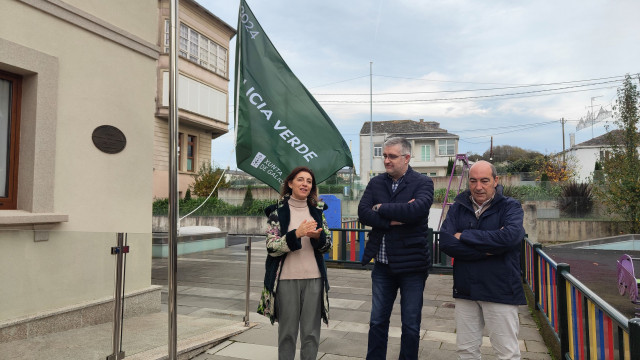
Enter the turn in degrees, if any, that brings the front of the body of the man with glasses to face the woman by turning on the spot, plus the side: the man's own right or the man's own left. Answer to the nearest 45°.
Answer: approximately 45° to the man's own right

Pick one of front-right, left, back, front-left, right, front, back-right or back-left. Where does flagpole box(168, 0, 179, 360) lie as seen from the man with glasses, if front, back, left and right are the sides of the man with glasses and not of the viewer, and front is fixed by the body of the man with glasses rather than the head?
front

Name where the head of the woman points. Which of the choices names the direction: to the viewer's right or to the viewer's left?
to the viewer's right

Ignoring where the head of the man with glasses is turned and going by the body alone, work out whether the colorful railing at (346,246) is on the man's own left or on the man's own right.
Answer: on the man's own right

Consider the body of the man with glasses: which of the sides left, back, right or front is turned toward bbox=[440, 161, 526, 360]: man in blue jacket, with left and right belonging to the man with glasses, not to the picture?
left

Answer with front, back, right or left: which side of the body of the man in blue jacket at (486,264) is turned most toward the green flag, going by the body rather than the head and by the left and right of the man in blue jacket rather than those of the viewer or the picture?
right

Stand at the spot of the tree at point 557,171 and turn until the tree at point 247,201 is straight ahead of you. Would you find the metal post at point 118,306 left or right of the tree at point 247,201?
left

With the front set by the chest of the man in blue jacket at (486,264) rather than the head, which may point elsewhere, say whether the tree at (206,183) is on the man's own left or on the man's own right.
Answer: on the man's own right

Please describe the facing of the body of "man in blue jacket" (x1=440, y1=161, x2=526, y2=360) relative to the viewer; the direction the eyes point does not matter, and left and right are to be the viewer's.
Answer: facing the viewer and to the left of the viewer

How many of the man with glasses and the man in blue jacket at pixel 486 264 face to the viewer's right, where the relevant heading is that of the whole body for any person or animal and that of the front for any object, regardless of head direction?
0
